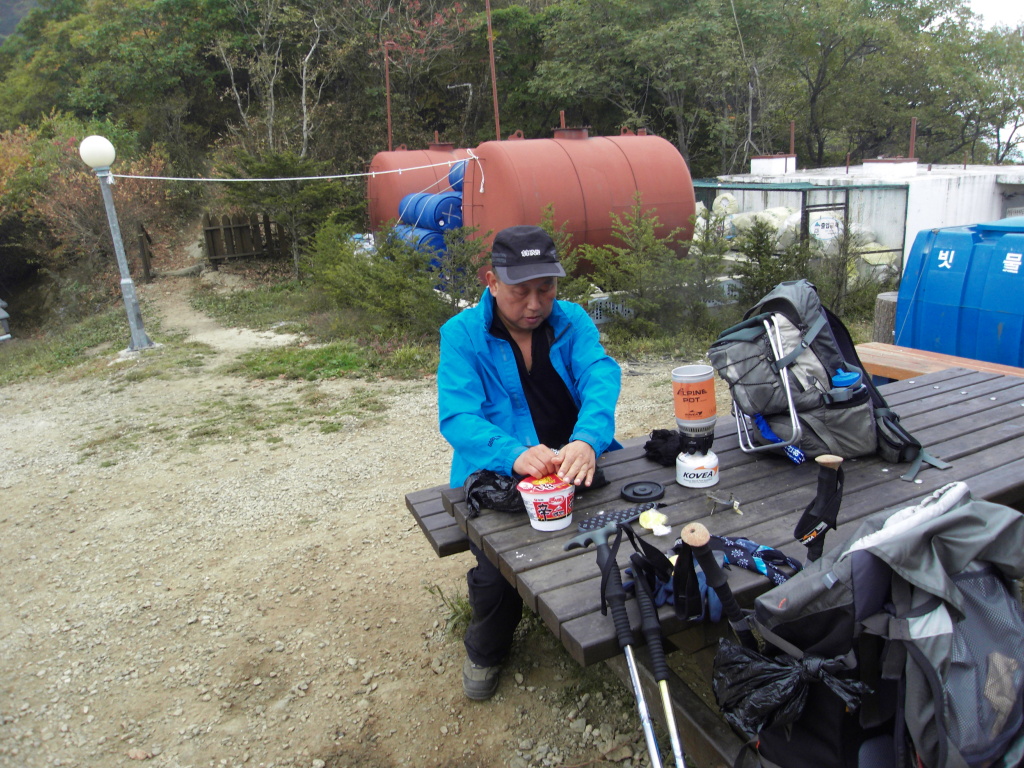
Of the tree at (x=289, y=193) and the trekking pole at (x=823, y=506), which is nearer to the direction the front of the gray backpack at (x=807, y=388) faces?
the trekking pole

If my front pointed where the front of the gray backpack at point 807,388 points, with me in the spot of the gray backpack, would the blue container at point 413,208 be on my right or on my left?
on my right

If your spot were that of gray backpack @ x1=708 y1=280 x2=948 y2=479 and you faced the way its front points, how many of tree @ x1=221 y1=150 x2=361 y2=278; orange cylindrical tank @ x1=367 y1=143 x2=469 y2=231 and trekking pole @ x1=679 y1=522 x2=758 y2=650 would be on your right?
2

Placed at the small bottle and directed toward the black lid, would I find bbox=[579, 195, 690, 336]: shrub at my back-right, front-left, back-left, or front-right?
back-right

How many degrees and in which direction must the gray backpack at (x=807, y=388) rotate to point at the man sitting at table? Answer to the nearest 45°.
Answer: approximately 45° to its right

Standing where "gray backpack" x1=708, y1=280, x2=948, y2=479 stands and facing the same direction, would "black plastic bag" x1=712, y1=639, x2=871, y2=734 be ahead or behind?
ahead

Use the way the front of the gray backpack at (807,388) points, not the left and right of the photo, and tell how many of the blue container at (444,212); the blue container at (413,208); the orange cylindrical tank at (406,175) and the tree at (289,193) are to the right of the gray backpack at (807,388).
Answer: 4

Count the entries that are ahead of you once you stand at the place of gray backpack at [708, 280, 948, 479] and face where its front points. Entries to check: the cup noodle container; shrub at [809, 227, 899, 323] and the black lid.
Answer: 2

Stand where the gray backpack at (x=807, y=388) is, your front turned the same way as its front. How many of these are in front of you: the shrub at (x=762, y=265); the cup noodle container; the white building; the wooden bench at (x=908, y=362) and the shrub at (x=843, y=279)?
1

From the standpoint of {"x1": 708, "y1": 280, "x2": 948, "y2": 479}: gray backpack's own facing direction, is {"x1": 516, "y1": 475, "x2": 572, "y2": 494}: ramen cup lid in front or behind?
in front

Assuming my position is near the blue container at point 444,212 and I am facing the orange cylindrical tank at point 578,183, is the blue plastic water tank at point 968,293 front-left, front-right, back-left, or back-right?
front-right

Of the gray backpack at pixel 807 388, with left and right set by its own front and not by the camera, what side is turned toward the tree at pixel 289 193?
right

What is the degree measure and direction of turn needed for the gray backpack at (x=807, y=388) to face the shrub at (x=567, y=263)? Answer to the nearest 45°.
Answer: approximately 90° to its right

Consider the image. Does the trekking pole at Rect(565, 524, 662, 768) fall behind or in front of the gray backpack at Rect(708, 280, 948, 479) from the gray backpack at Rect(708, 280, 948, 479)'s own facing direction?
in front

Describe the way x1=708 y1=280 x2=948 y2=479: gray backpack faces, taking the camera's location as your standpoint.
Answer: facing the viewer and to the left of the viewer
